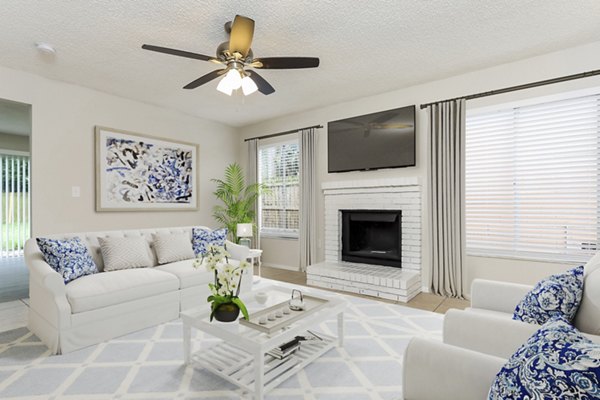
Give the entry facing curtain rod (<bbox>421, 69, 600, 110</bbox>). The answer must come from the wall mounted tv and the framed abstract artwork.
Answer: the framed abstract artwork

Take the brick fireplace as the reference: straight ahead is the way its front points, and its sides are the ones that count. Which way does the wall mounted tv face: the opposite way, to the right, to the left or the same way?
the same way

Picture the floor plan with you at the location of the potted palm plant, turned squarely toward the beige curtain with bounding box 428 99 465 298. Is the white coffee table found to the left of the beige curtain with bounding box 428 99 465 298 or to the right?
right

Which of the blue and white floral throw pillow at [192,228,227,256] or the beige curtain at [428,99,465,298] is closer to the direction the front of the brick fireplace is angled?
the blue and white floral throw pillow

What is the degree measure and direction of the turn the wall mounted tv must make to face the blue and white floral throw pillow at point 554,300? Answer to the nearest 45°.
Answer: approximately 45° to its left

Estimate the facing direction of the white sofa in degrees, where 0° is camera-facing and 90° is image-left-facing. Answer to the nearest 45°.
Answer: approximately 315°

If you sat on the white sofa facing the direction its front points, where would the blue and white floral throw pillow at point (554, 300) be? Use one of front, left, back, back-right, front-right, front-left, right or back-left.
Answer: front

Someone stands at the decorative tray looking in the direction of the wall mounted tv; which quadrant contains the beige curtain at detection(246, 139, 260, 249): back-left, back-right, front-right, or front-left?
front-left

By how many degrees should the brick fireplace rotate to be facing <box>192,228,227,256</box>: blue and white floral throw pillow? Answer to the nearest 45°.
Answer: approximately 45° to its right

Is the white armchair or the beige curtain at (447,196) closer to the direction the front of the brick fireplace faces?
the white armchair

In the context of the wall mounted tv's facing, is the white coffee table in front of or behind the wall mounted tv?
in front

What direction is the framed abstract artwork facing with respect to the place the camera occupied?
facing the viewer and to the right of the viewer

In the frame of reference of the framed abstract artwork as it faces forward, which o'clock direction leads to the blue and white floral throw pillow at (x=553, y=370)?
The blue and white floral throw pillow is roughly at 1 o'clock from the framed abstract artwork.

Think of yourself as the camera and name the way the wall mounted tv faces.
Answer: facing the viewer and to the left of the viewer

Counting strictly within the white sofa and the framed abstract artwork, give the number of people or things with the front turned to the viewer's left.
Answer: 0
